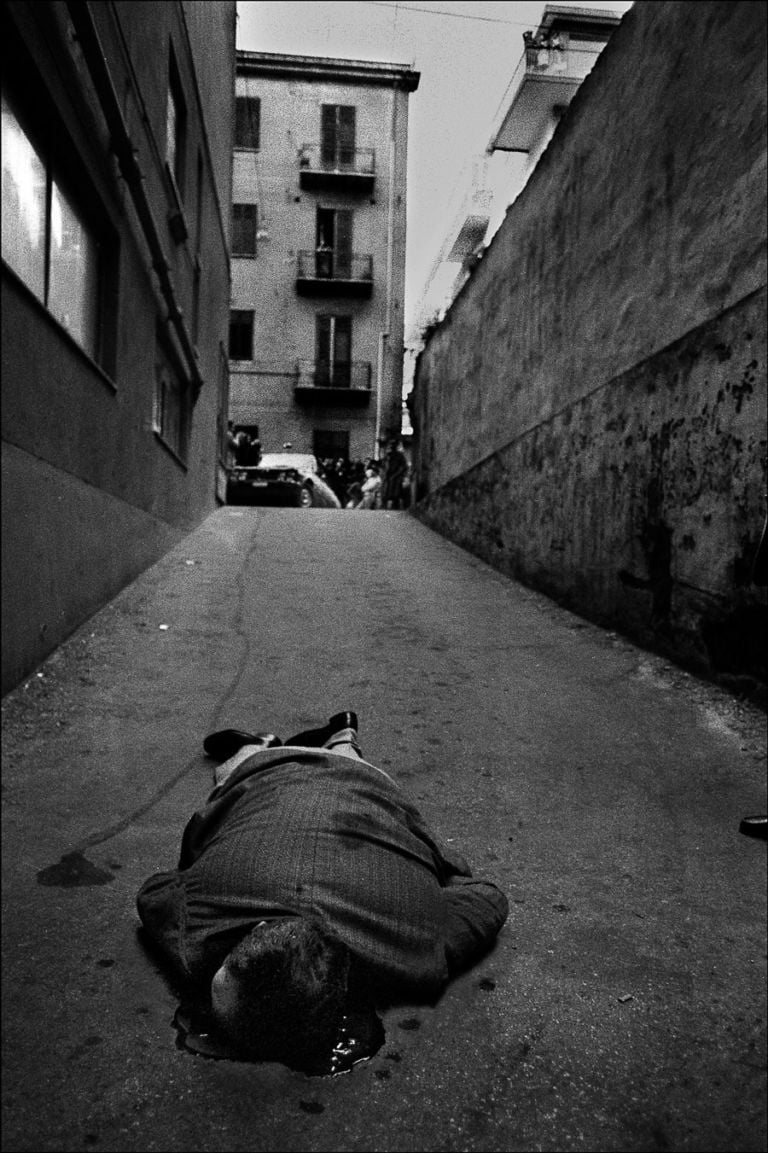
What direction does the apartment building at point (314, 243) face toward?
toward the camera

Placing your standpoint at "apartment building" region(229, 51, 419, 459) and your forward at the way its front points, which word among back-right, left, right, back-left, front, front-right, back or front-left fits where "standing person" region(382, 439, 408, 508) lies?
front

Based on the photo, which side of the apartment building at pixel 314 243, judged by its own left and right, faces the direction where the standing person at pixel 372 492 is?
front

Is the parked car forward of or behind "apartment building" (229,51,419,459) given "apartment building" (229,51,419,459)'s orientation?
forward
